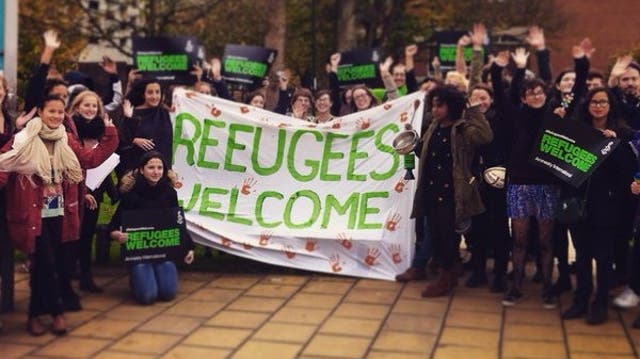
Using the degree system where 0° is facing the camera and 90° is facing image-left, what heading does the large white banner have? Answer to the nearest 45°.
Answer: approximately 0°

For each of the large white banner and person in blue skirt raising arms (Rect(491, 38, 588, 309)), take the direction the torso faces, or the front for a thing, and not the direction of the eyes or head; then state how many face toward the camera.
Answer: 2

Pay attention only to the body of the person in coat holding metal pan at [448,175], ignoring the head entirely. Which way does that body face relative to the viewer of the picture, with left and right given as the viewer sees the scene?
facing the viewer and to the left of the viewer

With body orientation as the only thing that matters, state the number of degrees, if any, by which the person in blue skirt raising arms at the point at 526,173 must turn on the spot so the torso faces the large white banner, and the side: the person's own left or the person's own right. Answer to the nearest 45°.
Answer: approximately 90° to the person's own right

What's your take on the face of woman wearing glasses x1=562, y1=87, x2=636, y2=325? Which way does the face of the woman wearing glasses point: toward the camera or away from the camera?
toward the camera

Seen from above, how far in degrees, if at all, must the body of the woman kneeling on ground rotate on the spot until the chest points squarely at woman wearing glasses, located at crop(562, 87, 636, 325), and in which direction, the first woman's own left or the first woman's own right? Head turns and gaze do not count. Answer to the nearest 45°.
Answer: approximately 45° to the first woman's own left

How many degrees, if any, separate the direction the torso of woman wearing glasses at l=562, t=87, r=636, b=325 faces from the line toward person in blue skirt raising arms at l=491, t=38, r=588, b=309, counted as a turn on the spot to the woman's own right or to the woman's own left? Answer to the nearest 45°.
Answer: approximately 45° to the woman's own right

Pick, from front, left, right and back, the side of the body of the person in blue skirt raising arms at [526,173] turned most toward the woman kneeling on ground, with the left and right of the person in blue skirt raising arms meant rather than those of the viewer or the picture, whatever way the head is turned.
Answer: right

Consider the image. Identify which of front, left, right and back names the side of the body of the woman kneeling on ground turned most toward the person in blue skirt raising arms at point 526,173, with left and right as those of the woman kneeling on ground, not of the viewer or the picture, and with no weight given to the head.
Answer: left

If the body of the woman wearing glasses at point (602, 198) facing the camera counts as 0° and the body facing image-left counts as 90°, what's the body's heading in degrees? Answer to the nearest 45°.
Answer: approximately 45°

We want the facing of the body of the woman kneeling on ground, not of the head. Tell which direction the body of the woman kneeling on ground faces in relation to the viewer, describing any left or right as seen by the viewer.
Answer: facing the viewer

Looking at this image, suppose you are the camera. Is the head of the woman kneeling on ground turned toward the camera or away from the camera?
toward the camera
